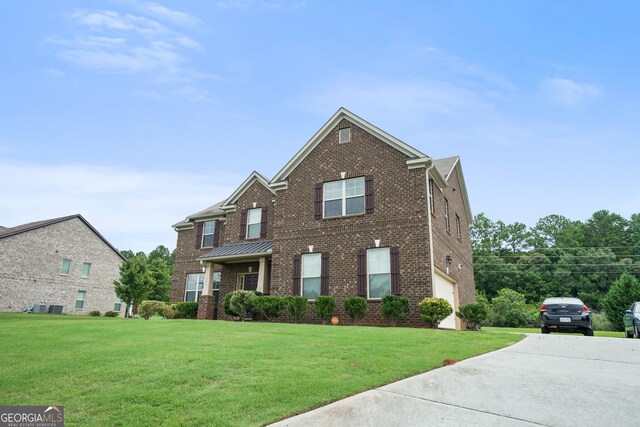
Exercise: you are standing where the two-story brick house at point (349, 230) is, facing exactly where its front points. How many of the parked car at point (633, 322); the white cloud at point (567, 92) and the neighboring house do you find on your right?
1

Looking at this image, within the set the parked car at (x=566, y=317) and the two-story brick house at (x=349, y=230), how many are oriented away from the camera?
1

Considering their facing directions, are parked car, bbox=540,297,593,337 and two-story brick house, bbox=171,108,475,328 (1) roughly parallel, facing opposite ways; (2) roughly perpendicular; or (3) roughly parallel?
roughly parallel, facing opposite ways

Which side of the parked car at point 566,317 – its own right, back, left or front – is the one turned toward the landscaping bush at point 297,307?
left

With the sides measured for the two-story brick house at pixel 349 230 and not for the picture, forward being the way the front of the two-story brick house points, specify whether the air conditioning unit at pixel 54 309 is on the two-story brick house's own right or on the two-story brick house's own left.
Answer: on the two-story brick house's own right

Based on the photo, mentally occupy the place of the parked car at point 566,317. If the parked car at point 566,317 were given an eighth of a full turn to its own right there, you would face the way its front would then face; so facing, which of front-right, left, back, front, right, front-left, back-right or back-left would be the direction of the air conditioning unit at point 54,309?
back-left

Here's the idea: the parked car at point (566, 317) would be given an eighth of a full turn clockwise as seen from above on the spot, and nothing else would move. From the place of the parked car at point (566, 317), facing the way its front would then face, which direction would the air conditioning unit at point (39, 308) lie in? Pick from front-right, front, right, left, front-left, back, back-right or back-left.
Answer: back-left

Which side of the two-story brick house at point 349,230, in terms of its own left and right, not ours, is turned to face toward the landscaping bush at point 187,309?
right

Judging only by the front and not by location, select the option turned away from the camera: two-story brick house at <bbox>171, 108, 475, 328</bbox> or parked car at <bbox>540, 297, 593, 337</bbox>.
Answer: the parked car

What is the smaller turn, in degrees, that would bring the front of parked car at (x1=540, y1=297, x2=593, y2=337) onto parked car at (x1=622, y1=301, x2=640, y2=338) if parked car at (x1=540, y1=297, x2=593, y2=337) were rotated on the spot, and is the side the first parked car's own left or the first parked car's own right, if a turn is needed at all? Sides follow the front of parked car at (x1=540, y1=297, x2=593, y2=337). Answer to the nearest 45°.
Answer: approximately 45° to the first parked car's own right

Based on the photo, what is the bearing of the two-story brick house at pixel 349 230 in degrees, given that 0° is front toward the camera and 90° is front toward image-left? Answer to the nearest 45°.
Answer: approximately 45°

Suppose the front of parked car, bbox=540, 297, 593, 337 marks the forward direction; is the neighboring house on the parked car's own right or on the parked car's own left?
on the parked car's own left

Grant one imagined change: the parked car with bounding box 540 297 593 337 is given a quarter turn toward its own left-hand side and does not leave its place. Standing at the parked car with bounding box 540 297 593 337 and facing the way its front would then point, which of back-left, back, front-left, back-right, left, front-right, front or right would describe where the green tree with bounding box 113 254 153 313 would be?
front

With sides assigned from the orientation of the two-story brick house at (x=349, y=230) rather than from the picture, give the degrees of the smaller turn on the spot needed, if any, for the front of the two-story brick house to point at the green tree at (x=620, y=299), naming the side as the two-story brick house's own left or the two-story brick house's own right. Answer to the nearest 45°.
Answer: approximately 180°

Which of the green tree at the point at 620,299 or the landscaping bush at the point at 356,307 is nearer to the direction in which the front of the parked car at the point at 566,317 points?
the green tree

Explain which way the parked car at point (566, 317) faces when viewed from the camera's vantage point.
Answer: facing away from the viewer

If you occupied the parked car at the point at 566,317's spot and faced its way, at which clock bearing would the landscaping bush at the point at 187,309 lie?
The landscaping bush is roughly at 9 o'clock from the parked car.
